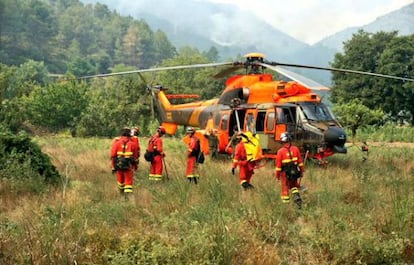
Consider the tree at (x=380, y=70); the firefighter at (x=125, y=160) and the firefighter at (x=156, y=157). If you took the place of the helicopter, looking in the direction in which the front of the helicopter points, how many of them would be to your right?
2

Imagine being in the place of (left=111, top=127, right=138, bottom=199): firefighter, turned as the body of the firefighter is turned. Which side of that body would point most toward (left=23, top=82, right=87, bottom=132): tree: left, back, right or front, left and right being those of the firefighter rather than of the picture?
front

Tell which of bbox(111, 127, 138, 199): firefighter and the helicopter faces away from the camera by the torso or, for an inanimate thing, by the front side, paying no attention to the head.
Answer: the firefighter

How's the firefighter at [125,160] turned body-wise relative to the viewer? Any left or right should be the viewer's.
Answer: facing away from the viewer

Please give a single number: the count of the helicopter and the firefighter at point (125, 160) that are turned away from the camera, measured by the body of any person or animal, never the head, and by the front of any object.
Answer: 1

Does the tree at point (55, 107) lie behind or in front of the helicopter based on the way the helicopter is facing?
behind

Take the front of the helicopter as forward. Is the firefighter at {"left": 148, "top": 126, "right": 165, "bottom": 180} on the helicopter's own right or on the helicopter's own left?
on the helicopter's own right

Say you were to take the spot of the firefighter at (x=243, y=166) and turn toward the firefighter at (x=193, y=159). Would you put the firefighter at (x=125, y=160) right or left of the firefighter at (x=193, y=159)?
left

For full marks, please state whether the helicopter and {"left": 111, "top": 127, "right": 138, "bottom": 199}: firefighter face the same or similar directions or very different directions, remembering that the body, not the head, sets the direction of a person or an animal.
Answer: very different directions

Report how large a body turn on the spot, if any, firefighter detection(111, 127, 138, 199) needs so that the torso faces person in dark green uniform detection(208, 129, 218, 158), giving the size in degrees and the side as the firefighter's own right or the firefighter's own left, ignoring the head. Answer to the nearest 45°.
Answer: approximately 45° to the firefighter's own right

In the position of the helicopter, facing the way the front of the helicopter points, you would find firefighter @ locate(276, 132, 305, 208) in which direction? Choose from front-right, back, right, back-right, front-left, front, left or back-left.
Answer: front-right
